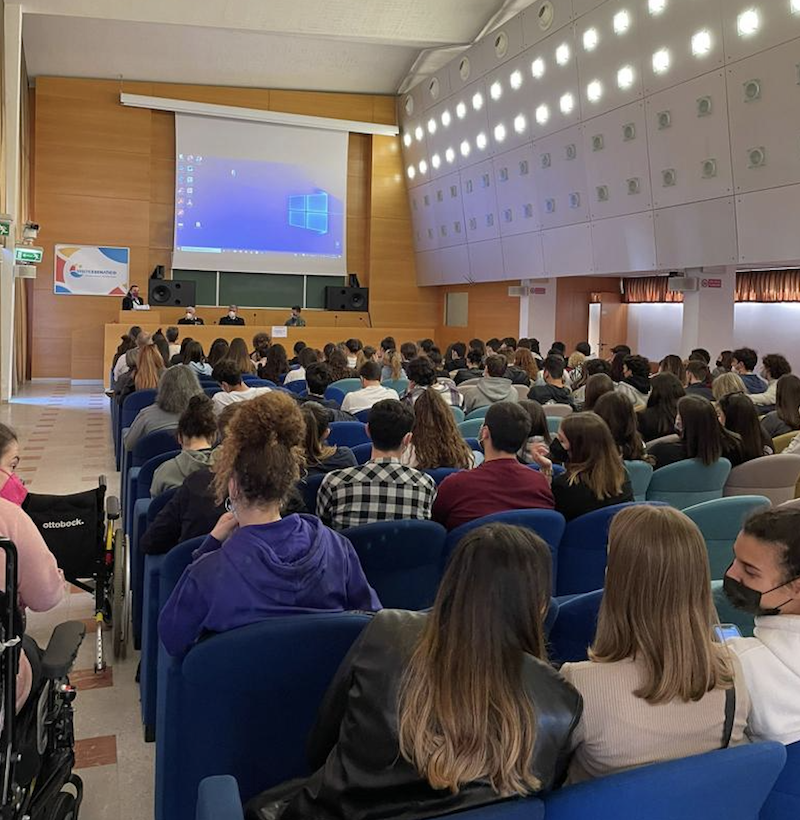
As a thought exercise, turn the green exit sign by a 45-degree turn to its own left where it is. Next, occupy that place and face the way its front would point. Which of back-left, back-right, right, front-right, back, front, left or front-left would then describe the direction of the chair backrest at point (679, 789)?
front-right

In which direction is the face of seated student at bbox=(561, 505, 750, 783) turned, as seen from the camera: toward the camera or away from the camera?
away from the camera

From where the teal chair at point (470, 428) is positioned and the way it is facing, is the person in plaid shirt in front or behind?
behind

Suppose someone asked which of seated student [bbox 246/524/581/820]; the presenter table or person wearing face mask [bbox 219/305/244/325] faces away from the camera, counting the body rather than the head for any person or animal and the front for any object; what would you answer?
the seated student

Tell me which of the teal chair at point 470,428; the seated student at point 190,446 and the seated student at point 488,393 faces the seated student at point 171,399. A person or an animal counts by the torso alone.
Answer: the seated student at point 190,446

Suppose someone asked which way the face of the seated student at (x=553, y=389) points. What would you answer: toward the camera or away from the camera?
away from the camera

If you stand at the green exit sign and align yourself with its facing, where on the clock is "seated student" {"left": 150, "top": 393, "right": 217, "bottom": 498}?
The seated student is roughly at 12 o'clock from the green exit sign.

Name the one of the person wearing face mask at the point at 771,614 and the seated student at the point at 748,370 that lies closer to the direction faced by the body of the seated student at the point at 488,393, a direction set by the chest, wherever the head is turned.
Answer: the seated student

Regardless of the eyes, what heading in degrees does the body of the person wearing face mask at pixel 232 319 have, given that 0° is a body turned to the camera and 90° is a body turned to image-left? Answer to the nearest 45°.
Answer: approximately 0°

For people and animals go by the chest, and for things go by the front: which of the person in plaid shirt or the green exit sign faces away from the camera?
the person in plaid shirt

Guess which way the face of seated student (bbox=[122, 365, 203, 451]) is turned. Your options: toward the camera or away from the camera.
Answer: away from the camera
